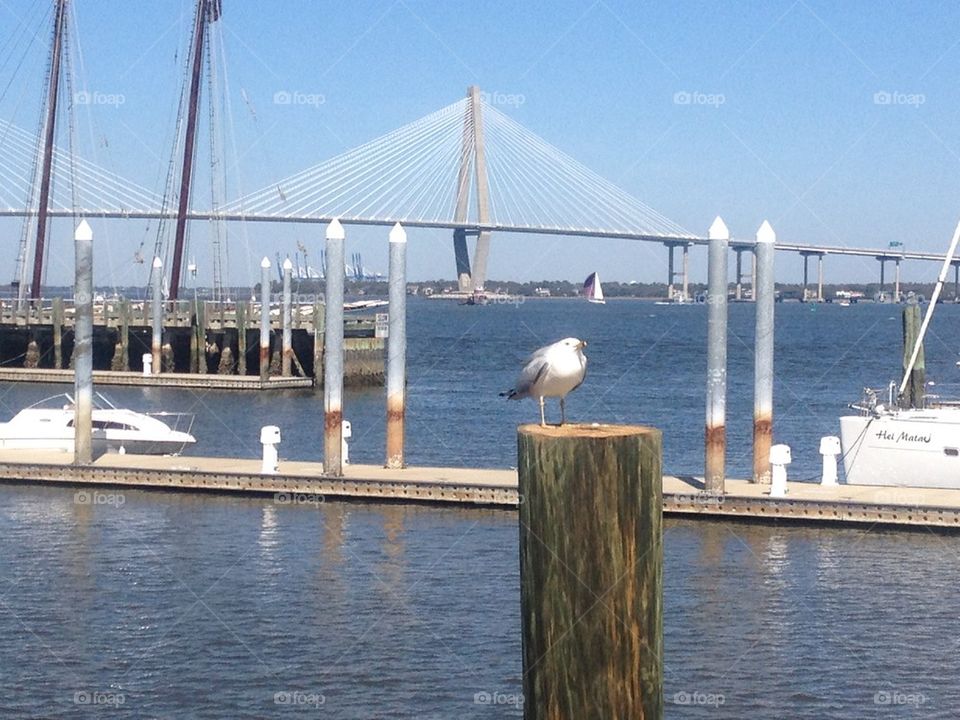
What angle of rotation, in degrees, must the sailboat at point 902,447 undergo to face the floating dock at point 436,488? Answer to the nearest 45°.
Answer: approximately 45° to its left

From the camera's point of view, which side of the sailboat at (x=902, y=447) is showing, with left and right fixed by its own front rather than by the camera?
left

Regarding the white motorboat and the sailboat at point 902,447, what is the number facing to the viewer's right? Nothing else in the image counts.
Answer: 1

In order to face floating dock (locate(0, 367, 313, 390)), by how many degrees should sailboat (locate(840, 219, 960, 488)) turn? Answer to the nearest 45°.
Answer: approximately 45° to its right

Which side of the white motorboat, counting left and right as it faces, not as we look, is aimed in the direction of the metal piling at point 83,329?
right

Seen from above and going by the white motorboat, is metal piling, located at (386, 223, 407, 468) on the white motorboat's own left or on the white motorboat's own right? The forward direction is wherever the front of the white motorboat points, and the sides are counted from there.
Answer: on the white motorboat's own right

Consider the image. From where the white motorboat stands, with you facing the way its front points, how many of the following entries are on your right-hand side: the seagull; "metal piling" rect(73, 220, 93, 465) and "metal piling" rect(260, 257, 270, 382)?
2

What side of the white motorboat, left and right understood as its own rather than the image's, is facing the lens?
right
